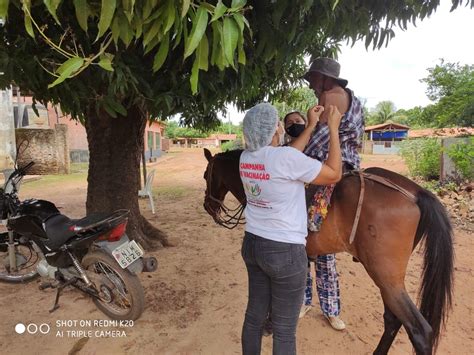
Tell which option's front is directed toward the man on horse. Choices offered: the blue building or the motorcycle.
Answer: the blue building

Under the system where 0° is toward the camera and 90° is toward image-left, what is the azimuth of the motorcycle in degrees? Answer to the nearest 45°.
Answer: approximately 135°

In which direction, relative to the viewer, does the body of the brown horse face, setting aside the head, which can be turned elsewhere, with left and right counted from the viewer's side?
facing away from the viewer and to the left of the viewer

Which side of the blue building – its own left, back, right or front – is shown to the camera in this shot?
front

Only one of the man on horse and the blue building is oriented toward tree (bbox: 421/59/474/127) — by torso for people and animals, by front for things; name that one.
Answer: the blue building

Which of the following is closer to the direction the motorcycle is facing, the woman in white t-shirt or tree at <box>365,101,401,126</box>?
the tree

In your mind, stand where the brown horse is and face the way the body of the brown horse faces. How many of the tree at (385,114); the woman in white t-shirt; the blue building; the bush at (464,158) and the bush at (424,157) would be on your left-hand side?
1

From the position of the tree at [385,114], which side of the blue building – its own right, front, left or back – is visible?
back

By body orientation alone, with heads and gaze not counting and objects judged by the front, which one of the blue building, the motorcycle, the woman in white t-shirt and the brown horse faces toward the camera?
the blue building

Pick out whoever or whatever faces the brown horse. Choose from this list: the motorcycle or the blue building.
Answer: the blue building

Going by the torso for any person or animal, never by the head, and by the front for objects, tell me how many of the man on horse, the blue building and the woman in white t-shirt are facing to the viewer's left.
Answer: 1

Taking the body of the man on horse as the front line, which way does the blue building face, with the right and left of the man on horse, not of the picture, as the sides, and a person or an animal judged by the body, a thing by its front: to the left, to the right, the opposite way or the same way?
to the left

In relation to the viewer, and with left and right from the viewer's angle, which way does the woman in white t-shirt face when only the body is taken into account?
facing away from the viewer and to the right of the viewer

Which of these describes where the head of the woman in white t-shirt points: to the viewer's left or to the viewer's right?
to the viewer's right

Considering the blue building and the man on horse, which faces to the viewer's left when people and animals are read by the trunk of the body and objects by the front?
the man on horse

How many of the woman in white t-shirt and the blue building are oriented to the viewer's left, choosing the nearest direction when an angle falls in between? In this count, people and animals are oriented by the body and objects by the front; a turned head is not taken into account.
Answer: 0
